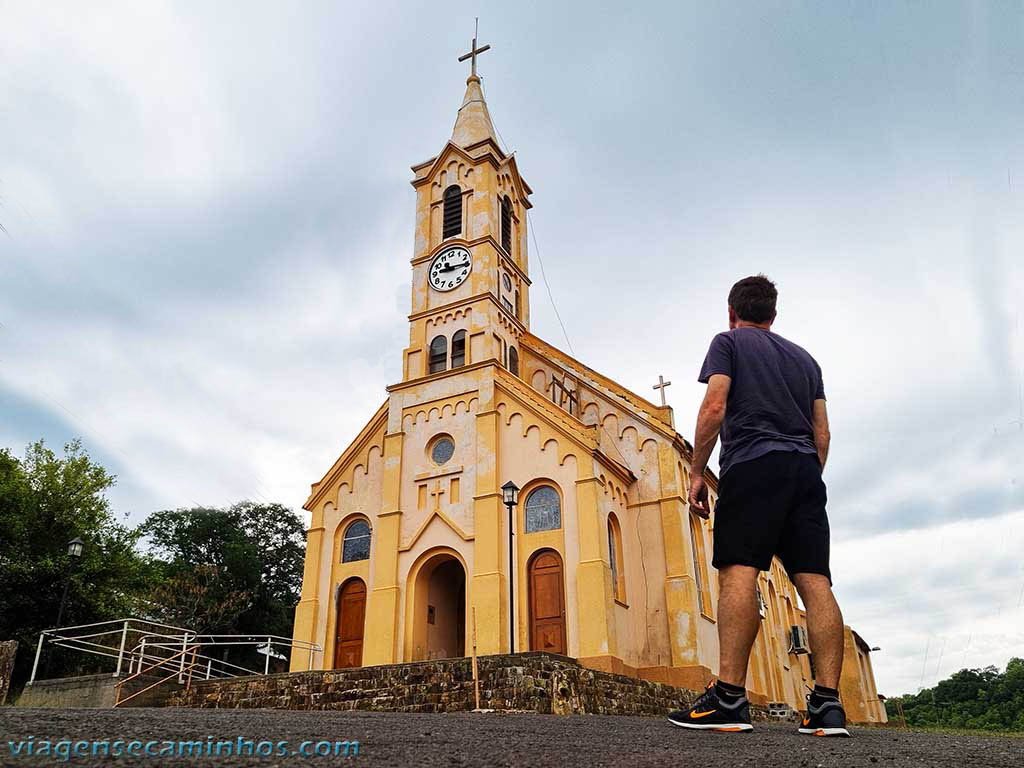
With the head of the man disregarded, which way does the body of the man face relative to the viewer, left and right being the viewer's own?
facing away from the viewer and to the left of the viewer

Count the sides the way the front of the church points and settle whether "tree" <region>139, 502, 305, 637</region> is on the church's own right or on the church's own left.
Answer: on the church's own right

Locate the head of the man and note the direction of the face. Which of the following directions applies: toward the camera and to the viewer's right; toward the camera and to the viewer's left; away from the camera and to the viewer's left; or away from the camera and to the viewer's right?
away from the camera and to the viewer's left

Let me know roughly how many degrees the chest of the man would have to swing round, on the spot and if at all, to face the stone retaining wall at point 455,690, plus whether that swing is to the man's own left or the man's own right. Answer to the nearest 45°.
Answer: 0° — they already face it

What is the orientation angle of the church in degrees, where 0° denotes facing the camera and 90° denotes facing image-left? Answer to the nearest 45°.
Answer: approximately 45°

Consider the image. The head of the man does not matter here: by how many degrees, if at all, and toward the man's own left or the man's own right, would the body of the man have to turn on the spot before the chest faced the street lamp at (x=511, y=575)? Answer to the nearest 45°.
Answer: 0° — they already face it
